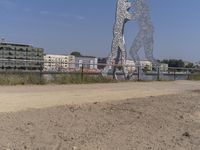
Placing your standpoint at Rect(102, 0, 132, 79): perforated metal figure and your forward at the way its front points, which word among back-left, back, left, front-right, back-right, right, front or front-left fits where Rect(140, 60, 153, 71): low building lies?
front-left

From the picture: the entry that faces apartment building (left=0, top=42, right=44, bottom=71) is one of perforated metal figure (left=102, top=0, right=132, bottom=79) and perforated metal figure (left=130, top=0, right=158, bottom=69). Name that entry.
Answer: perforated metal figure (left=130, top=0, right=158, bottom=69)

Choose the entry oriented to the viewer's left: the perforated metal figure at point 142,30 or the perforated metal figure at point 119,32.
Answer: the perforated metal figure at point 142,30

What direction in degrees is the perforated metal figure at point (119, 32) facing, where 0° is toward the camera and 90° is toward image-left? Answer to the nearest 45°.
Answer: approximately 270°

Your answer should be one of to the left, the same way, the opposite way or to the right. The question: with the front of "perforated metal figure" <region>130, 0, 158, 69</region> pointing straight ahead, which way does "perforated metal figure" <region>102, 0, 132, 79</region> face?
the opposite way

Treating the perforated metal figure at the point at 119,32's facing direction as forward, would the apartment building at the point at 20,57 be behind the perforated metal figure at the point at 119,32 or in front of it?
behind

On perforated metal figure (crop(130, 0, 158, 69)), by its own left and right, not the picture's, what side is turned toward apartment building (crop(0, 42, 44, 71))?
front

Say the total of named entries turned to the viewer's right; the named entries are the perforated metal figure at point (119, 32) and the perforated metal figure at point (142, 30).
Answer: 1

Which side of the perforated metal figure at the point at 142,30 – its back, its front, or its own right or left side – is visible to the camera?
left
